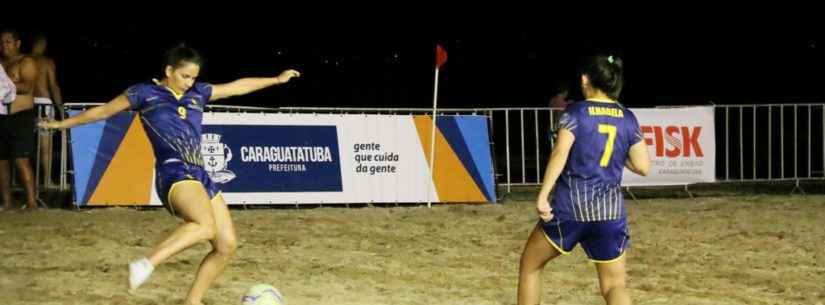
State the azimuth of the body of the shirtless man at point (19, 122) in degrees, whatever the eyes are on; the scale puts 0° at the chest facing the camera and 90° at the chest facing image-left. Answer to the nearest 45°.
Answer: approximately 45°

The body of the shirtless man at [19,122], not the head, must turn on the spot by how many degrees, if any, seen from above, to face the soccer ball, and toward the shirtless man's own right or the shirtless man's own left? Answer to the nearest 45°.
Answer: approximately 45° to the shirtless man's own left
